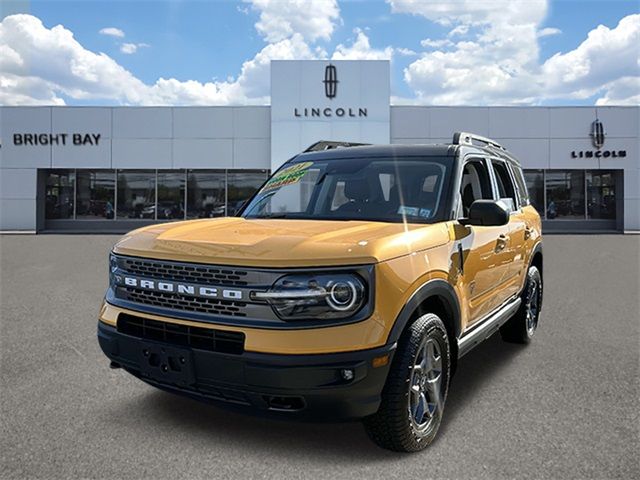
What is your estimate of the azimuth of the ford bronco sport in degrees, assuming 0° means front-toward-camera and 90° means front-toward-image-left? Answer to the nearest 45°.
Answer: approximately 45°

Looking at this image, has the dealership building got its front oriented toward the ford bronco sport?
yes

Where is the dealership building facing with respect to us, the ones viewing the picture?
facing the viewer

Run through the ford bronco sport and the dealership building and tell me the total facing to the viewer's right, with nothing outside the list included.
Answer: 0

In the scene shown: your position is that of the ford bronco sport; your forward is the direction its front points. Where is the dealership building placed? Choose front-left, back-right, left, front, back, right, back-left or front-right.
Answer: back-right
